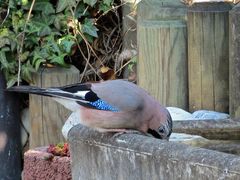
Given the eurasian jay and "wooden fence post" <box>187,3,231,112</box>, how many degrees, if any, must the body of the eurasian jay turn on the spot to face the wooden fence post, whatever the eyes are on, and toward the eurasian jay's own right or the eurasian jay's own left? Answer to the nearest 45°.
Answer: approximately 45° to the eurasian jay's own left

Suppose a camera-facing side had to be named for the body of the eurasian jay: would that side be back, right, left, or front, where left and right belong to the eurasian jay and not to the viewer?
right

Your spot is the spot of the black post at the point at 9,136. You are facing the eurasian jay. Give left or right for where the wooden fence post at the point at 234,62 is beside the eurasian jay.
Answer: left

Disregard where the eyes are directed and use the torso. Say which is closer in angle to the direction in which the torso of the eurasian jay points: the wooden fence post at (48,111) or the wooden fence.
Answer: the wooden fence

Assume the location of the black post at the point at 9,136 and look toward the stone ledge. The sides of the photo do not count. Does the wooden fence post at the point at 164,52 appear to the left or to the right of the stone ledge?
left

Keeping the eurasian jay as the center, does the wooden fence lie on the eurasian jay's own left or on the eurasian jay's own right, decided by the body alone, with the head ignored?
on the eurasian jay's own left

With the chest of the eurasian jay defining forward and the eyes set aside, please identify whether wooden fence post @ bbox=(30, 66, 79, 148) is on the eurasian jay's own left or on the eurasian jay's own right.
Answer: on the eurasian jay's own left

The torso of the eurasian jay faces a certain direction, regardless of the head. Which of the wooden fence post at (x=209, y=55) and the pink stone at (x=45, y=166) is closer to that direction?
the wooden fence post
